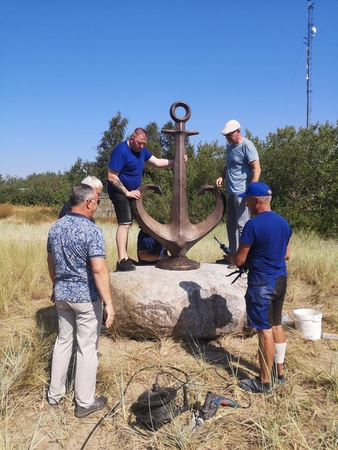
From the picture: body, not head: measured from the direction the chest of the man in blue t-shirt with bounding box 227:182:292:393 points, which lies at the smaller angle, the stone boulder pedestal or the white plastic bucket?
the stone boulder pedestal

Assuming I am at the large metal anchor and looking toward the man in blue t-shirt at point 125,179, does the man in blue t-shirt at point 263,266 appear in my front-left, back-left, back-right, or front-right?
back-left

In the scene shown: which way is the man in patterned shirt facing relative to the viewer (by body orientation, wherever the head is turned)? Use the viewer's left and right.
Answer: facing away from the viewer and to the right of the viewer

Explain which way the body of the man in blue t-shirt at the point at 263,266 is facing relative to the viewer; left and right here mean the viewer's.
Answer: facing away from the viewer and to the left of the viewer

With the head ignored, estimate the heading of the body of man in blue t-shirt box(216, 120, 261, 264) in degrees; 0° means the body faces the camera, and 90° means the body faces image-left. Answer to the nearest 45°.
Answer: approximately 45°

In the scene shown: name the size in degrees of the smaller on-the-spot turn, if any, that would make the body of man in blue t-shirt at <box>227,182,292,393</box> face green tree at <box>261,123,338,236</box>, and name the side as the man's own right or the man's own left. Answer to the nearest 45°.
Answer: approximately 45° to the man's own right

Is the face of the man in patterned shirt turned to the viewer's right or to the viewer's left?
to the viewer's right

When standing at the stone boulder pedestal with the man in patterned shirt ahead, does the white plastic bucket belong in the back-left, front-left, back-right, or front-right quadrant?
back-left

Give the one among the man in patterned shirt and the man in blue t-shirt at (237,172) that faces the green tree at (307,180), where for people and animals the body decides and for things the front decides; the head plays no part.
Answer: the man in patterned shirt

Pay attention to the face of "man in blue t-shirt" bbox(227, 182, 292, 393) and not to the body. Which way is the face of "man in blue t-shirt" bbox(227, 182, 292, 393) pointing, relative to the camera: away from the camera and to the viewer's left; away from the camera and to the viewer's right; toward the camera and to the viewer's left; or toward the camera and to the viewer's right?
away from the camera and to the viewer's left

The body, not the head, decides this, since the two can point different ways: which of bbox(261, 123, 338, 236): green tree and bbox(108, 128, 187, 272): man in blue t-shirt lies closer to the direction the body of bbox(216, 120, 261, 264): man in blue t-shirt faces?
the man in blue t-shirt
